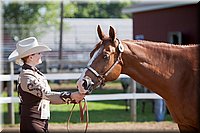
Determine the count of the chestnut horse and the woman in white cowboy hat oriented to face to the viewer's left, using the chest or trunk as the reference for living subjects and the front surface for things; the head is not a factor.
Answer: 1

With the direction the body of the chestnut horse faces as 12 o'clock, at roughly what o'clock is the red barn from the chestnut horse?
The red barn is roughly at 3 o'clock from the chestnut horse.

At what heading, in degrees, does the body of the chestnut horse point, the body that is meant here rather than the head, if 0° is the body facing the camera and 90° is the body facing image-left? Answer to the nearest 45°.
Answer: approximately 90°

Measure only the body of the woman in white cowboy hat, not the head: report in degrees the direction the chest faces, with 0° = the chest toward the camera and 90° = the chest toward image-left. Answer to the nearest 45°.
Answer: approximately 270°

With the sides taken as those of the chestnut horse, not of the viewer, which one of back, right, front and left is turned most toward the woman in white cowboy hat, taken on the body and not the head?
front

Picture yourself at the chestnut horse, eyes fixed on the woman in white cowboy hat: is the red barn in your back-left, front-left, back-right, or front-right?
back-right

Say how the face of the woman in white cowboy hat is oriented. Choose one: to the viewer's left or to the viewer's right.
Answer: to the viewer's right

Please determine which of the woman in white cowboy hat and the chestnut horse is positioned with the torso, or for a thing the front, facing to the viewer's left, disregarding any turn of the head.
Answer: the chestnut horse

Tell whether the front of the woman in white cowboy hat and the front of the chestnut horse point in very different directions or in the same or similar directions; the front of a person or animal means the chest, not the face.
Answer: very different directions

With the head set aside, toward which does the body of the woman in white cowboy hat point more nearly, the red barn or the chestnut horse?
the chestnut horse

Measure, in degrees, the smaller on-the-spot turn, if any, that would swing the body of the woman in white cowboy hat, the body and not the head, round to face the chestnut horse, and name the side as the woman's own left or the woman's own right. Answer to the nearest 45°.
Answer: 0° — they already face it
